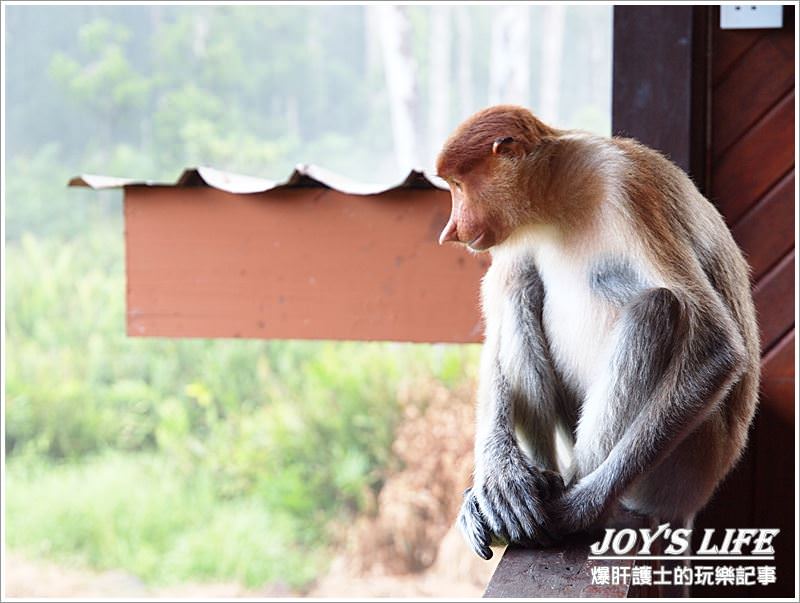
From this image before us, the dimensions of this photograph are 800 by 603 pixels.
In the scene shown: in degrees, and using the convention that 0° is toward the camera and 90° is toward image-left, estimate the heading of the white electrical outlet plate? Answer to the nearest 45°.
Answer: approximately 0°

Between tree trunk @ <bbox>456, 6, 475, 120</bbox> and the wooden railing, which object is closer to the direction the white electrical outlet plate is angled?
the wooden railing

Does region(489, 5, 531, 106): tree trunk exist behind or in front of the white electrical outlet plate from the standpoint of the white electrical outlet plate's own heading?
behind

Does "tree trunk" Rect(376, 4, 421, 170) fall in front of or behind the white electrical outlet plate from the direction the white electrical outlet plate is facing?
behind

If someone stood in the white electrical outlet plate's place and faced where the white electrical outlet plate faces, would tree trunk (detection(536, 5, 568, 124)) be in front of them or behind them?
behind

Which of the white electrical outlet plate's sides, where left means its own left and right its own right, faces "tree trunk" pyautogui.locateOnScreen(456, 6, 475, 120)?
back

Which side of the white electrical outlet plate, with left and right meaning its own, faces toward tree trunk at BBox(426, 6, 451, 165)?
back

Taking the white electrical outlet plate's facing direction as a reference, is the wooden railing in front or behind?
in front
